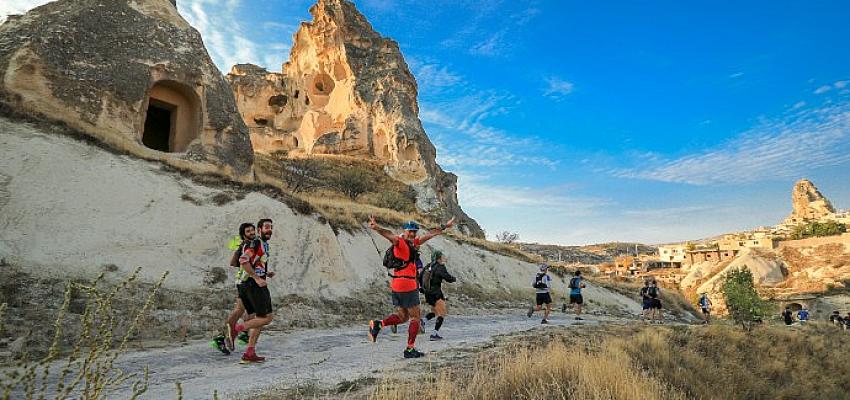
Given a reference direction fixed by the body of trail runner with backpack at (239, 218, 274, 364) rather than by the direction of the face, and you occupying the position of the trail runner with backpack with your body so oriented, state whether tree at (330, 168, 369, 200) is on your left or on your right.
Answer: on your left

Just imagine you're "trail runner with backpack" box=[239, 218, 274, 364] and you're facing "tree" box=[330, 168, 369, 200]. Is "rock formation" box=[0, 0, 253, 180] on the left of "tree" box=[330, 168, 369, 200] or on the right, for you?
left
